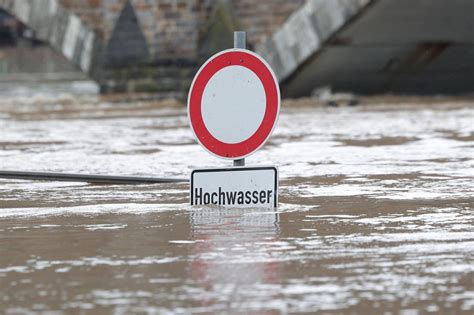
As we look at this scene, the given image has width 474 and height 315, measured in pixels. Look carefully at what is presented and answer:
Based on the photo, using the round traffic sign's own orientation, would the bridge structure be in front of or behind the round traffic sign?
behind

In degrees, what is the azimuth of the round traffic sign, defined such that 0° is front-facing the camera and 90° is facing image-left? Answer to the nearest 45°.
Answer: approximately 45°
